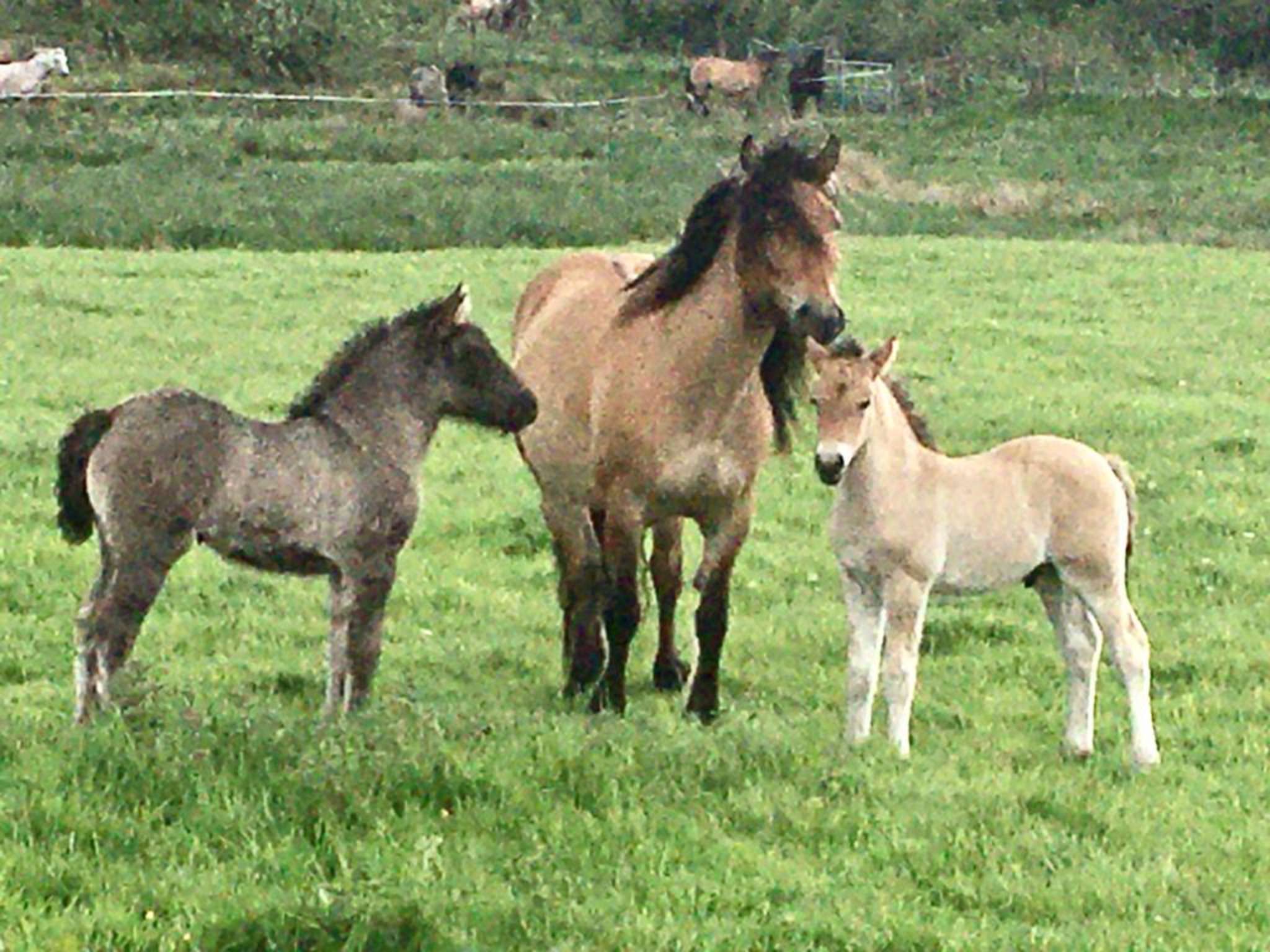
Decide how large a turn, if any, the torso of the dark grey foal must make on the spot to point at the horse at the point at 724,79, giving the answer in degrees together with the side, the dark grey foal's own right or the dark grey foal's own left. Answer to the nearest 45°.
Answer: approximately 90° to the dark grey foal's own left

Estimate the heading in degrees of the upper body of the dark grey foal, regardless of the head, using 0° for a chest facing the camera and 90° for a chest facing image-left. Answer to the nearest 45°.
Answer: approximately 270°

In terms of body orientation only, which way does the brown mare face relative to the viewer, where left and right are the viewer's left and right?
facing the viewer and to the right of the viewer

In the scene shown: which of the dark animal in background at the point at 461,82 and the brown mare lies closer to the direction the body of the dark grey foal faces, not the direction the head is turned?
the brown mare

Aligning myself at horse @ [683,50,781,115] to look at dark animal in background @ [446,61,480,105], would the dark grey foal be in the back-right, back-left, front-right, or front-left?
front-left

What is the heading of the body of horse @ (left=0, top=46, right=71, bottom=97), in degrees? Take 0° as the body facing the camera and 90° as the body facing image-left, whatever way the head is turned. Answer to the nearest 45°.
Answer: approximately 270°

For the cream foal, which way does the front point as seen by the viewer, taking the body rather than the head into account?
to the viewer's left

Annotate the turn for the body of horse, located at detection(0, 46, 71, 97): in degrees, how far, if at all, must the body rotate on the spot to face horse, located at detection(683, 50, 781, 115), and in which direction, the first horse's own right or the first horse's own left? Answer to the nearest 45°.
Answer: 0° — it already faces it

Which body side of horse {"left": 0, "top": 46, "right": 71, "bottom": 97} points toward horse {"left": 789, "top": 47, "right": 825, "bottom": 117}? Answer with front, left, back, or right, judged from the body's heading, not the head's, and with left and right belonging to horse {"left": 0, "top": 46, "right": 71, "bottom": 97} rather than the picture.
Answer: front

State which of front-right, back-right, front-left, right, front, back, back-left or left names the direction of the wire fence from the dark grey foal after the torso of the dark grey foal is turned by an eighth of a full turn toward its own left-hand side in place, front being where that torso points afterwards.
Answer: front-left

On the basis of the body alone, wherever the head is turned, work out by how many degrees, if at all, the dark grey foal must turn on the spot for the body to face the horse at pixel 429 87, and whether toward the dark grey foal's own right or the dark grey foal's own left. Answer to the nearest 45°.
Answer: approximately 90° to the dark grey foal's own left

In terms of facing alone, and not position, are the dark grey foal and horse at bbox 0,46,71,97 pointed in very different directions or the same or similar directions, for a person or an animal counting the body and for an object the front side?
same or similar directions

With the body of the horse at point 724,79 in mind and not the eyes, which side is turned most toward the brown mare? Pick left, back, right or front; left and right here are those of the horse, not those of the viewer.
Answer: right
